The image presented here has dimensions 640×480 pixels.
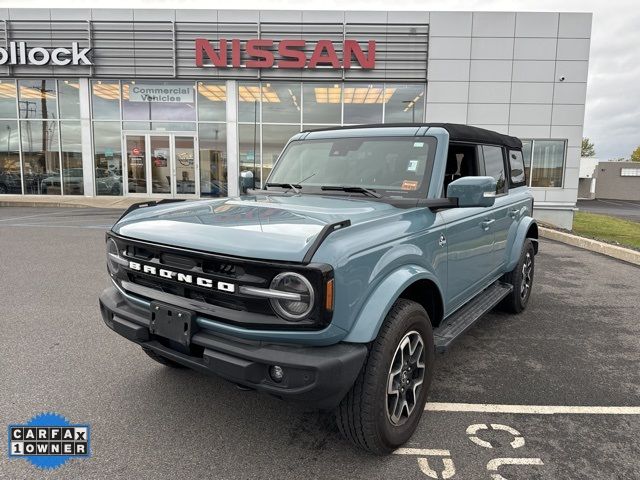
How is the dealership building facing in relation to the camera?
toward the camera

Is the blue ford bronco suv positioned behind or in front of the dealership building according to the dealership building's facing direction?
in front

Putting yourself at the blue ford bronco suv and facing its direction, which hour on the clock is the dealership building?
The dealership building is roughly at 4 o'clock from the blue ford bronco suv.

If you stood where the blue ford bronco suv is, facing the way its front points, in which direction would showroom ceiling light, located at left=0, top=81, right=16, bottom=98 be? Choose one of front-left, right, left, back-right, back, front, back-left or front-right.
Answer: right

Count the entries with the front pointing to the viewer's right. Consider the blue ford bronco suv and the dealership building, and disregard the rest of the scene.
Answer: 0

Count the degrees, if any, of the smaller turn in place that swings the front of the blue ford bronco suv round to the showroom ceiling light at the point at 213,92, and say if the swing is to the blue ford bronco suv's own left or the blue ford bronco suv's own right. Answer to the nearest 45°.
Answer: approximately 135° to the blue ford bronco suv's own right

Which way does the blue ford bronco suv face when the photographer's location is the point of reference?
facing the viewer and to the left of the viewer

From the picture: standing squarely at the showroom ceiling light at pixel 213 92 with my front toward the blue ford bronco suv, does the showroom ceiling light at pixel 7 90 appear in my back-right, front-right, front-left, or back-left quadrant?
back-right
